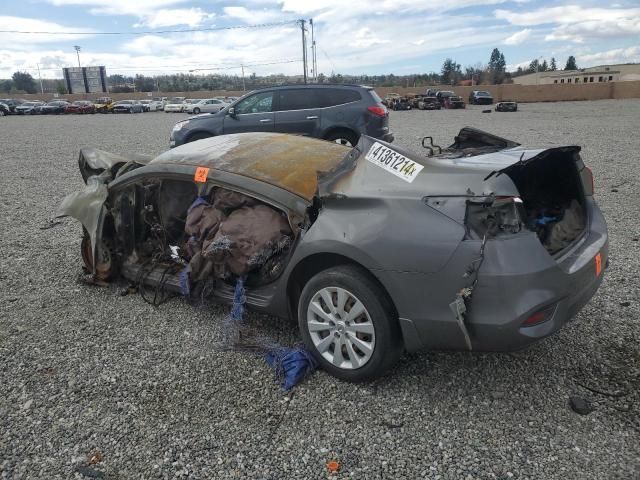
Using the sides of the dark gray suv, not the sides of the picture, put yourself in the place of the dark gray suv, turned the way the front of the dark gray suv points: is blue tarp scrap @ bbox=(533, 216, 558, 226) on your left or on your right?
on your left

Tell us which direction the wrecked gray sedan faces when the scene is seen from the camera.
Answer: facing away from the viewer and to the left of the viewer

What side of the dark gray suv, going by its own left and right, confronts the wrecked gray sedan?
left

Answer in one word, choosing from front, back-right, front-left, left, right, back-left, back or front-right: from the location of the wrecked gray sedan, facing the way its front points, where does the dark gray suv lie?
front-right

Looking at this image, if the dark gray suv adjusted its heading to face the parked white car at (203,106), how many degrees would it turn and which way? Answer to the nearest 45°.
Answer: approximately 90° to its right

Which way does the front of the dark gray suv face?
to the viewer's left

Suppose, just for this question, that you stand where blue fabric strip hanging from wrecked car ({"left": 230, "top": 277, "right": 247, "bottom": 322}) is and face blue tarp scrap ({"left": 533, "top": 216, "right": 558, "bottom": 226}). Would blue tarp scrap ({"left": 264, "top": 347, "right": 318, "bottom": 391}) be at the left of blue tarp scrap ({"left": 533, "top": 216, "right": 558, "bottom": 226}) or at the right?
right

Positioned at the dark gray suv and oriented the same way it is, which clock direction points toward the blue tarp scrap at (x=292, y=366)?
The blue tarp scrap is roughly at 9 o'clock from the dark gray suv.

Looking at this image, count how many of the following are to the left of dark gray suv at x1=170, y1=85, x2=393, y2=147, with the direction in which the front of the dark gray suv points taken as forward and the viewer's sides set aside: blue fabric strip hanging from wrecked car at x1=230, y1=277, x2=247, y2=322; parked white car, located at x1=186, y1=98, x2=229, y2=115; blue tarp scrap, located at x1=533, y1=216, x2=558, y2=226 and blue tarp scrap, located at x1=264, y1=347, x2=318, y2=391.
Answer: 3
